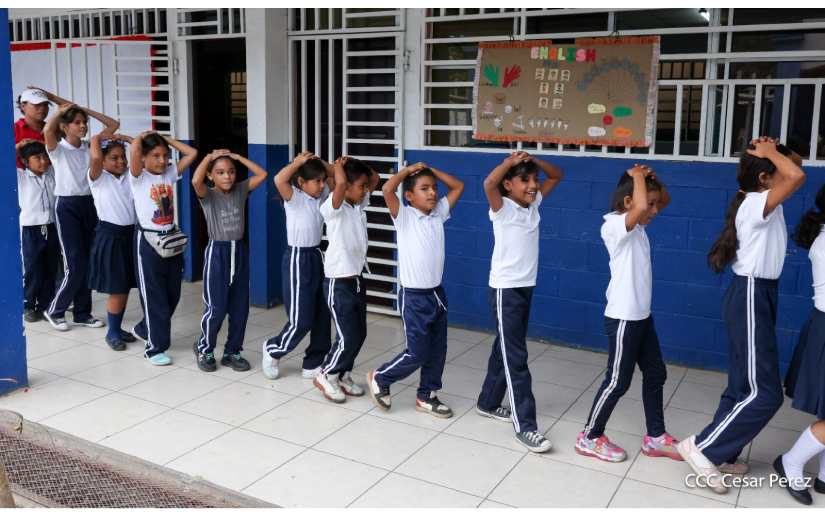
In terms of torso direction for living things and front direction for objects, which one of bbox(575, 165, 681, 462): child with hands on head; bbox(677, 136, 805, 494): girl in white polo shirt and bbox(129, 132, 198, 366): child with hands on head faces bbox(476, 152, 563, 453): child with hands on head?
bbox(129, 132, 198, 366): child with hands on head

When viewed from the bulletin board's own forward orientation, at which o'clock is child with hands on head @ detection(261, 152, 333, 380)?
The child with hands on head is roughly at 2 o'clock from the bulletin board.

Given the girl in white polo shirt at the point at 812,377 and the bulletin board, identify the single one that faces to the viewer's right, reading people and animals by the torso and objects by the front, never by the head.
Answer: the girl in white polo shirt

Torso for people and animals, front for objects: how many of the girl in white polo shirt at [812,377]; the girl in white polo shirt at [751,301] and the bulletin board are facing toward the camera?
1

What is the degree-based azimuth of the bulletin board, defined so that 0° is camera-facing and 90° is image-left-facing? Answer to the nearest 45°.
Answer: approximately 0°
